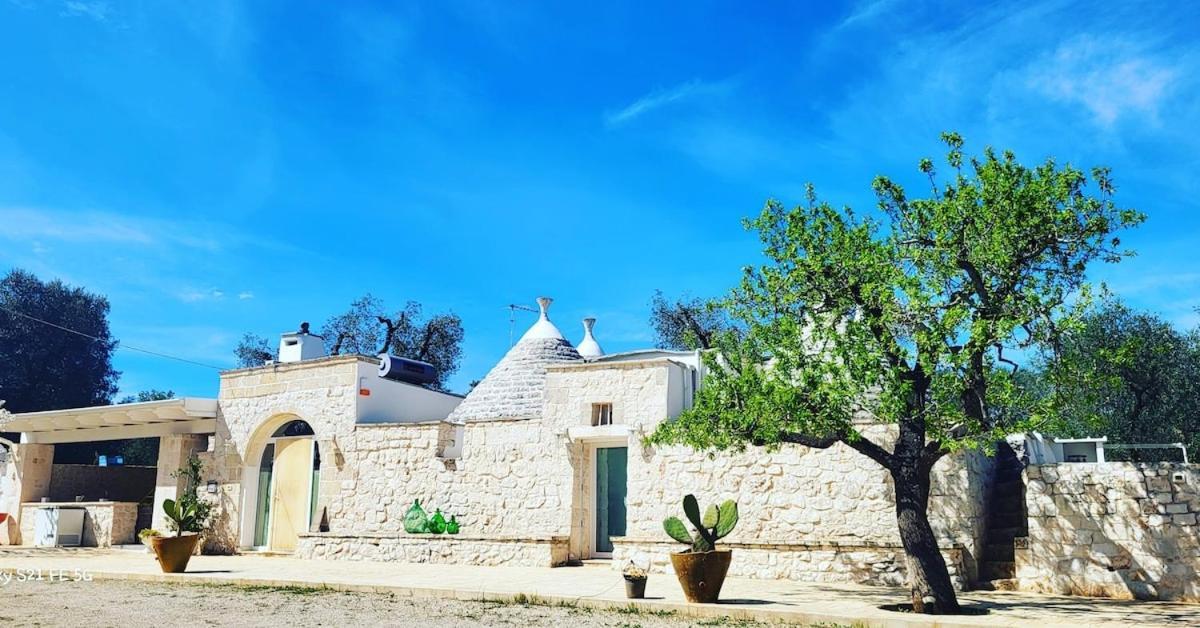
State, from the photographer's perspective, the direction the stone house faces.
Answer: facing the viewer

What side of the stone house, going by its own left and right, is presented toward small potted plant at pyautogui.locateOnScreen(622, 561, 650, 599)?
front

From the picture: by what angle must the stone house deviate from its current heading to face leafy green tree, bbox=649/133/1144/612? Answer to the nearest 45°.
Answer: approximately 45° to its left

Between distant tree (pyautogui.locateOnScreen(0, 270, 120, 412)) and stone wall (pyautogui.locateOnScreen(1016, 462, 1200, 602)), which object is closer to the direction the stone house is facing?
the stone wall

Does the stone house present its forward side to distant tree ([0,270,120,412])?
no

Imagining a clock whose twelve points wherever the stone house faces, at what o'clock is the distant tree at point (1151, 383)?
The distant tree is roughly at 8 o'clock from the stone house.

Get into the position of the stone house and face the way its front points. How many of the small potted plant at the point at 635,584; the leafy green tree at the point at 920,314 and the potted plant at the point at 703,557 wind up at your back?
0

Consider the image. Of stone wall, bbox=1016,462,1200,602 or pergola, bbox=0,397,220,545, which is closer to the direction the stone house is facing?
the stone wall

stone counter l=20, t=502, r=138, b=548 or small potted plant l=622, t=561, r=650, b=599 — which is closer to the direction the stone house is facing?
the small potted plant

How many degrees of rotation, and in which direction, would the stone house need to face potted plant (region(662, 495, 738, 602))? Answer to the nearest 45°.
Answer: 0° — it already faces it

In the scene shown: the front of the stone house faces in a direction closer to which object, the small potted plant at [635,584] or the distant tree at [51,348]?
the small potted plant

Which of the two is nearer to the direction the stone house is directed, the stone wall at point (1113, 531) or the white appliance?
the stone wall

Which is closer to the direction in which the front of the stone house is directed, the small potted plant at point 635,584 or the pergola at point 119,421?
the small potted plant

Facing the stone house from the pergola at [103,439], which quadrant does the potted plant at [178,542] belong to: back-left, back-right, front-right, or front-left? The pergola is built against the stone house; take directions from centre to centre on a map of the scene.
front-right

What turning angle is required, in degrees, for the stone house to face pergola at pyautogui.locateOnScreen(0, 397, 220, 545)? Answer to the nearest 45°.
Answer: approximately 135° to its right

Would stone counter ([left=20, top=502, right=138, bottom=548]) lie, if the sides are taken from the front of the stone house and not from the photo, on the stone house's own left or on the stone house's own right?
on the stone house's own right

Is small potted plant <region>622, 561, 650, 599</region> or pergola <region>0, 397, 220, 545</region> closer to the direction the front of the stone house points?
the small potted plant

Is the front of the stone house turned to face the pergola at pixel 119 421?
no
